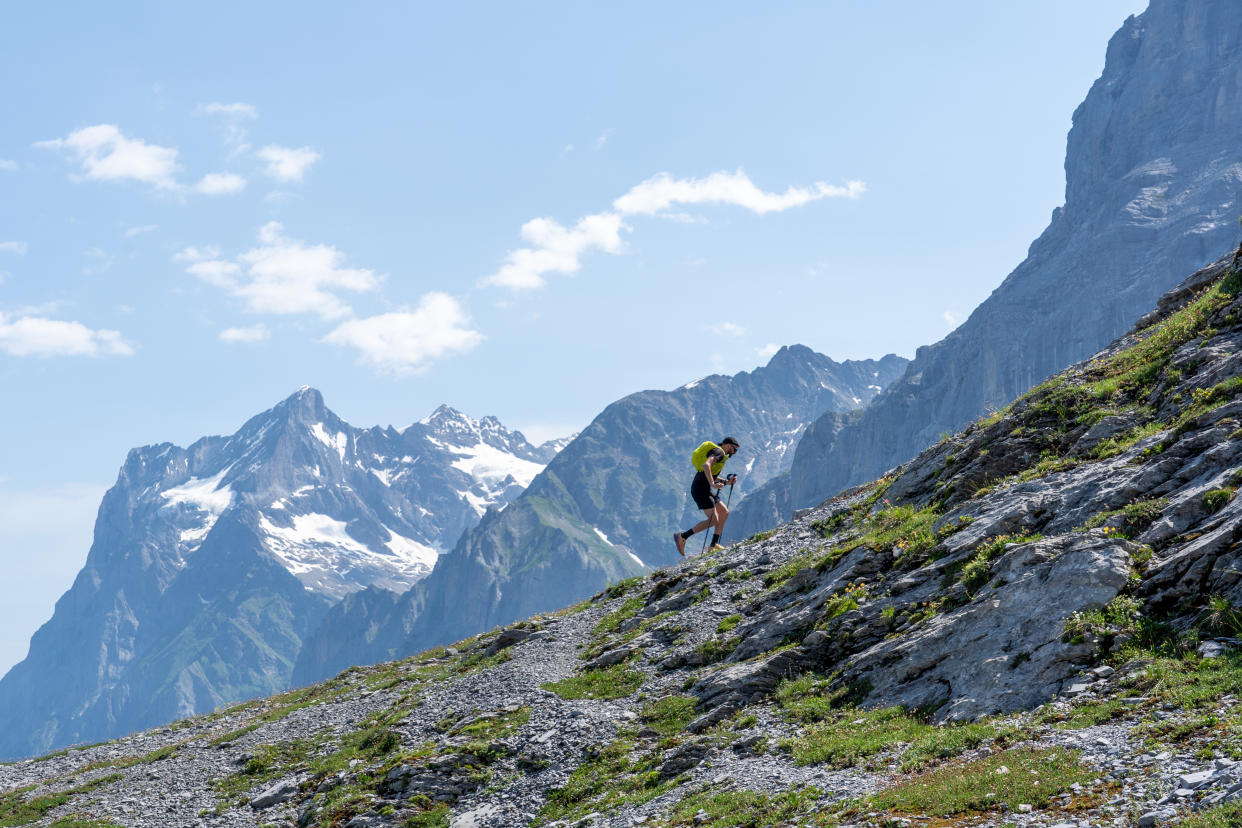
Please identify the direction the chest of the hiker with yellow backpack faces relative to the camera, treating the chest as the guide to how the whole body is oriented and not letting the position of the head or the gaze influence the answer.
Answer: to the viewer's right
